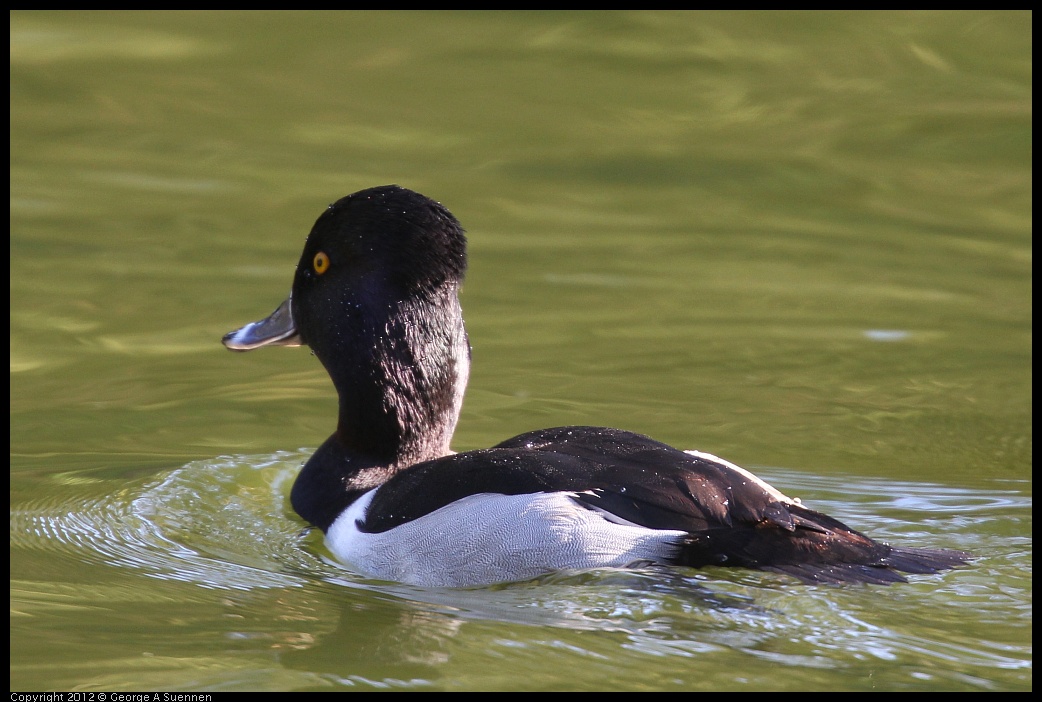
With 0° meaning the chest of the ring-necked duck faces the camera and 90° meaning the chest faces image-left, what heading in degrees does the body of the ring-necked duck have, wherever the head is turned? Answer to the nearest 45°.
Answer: approximately 90°
